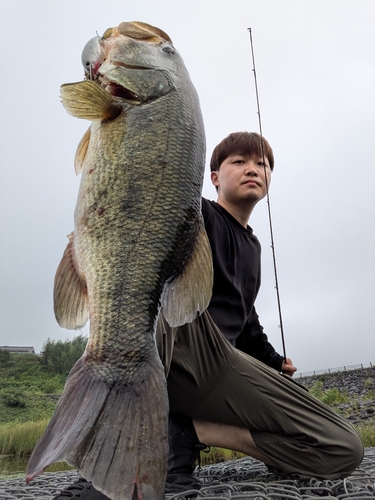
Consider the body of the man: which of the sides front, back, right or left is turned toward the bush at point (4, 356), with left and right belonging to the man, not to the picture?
back

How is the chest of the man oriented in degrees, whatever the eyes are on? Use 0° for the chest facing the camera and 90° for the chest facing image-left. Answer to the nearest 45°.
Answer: approximately 315°

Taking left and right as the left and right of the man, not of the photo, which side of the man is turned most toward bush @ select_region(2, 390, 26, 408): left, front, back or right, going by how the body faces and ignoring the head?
back
